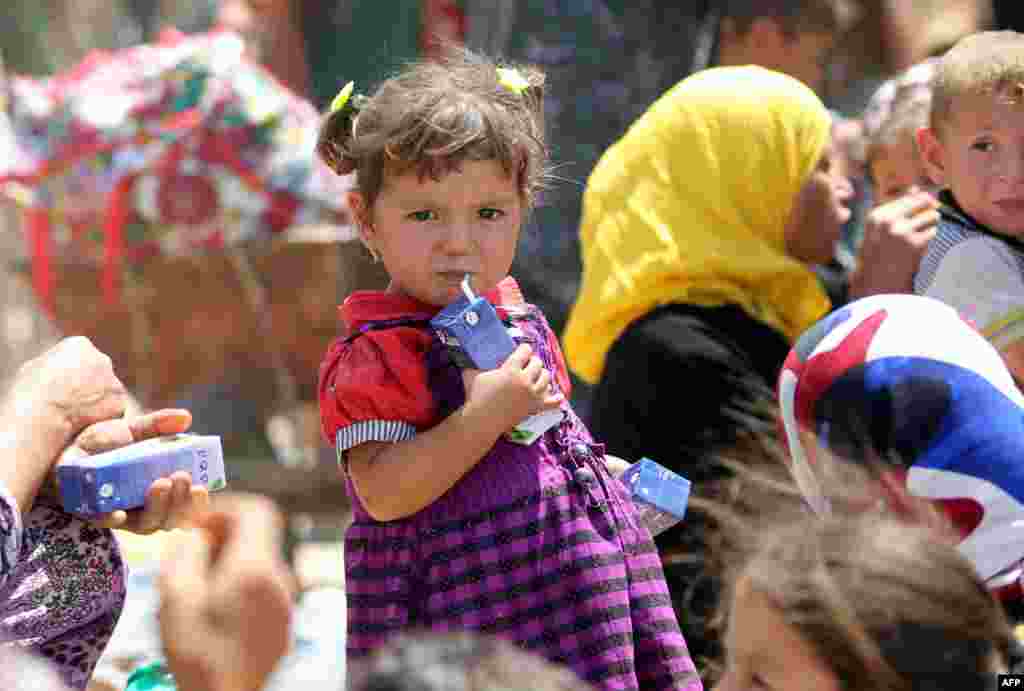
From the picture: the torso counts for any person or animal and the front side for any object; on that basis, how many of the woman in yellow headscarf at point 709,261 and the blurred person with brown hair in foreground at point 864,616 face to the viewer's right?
1

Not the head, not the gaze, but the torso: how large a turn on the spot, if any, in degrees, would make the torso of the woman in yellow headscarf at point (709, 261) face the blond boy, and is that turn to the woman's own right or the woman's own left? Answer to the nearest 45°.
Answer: approximately 45° to the woman's own right

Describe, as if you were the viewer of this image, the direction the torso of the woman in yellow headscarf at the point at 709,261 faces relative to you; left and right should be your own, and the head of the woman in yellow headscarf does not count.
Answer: facing to the right of the viewer

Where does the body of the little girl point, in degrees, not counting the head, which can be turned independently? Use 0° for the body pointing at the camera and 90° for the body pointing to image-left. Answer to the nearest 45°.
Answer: approximately 315°

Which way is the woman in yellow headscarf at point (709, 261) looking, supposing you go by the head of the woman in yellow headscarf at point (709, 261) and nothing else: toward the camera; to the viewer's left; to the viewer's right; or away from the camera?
to the viewer's right
